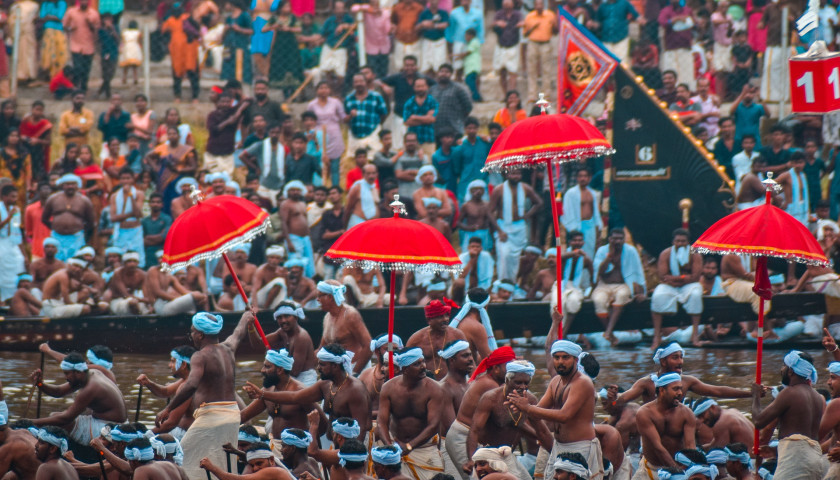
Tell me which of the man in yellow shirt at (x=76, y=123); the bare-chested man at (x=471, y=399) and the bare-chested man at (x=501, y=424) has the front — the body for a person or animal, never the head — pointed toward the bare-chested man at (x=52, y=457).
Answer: the man in yellow shirt

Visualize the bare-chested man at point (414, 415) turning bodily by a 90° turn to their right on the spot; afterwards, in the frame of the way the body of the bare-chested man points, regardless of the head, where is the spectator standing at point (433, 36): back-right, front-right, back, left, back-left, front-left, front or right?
right

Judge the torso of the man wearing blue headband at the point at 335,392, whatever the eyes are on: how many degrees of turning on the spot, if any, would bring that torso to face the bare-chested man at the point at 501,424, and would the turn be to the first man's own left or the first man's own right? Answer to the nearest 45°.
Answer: approximately 90° to the first man's own left

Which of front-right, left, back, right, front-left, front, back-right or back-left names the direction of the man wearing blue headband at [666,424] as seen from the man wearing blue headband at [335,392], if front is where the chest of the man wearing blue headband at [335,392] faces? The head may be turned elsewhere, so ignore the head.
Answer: back-left

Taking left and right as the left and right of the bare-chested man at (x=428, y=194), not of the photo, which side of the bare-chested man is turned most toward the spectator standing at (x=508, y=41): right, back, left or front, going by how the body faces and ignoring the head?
back
